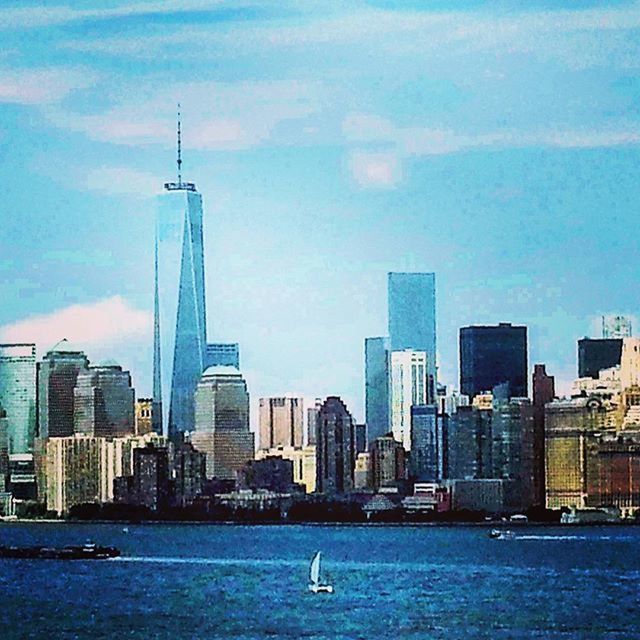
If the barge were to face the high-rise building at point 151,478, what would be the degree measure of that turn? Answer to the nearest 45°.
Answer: approximately 90° to its right

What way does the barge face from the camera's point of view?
to the viewer's left

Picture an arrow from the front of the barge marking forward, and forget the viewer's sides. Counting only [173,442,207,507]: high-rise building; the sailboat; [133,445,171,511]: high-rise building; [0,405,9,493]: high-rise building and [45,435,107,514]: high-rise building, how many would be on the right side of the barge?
4

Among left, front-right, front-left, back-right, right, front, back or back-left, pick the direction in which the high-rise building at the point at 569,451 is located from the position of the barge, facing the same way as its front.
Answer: back-right

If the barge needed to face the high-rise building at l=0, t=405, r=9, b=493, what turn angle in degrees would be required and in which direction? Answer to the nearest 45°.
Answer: approximately 90° to its right

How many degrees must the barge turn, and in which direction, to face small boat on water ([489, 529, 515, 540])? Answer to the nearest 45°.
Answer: approximately 135° to its right
